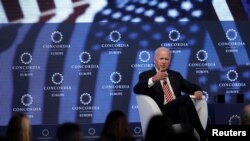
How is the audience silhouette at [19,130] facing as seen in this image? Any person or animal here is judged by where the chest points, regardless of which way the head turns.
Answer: away from the camera

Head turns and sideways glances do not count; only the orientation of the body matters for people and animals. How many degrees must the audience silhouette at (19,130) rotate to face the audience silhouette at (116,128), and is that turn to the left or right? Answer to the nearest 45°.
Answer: approximately 90° to their right

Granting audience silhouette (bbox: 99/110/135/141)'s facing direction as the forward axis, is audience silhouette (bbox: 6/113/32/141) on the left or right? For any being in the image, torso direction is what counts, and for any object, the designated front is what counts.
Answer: on their left

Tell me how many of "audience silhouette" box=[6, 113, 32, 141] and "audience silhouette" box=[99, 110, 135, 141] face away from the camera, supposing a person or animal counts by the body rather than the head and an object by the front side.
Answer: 2

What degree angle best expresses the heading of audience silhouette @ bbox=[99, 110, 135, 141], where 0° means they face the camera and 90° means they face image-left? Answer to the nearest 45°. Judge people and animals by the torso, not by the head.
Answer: approximately 180°
